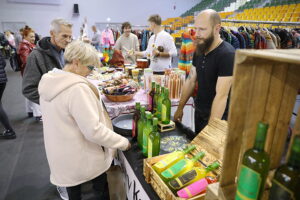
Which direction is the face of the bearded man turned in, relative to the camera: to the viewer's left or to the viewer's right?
to the viewer's left

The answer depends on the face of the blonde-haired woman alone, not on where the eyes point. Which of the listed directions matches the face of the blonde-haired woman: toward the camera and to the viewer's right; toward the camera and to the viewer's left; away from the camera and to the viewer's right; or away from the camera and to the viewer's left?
away from the camera and to the viewer's right

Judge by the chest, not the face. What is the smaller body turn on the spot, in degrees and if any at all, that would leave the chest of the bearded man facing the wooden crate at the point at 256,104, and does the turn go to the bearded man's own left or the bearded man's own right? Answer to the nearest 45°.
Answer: approximately 45° to the bearded man's own left

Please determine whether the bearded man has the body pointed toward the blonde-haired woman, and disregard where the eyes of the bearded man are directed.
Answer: yes

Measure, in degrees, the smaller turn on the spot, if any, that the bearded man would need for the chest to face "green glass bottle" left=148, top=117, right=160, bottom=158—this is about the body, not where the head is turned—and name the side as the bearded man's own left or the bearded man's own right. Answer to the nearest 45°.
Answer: approximately 45° to the bearded man's own left

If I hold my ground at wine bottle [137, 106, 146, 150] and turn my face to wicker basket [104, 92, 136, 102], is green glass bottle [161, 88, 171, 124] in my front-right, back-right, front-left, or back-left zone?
front-right

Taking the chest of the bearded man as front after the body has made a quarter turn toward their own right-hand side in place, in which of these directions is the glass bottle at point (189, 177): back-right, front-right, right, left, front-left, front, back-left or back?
back-left

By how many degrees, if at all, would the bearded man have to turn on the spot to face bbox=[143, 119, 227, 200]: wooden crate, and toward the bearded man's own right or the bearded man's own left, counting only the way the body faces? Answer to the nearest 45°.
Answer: approximately 45° to the bearded man's own left

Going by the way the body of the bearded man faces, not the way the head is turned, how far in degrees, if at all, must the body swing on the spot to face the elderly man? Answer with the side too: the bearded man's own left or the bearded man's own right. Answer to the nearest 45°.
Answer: approximately 45° to the bearded man's own right

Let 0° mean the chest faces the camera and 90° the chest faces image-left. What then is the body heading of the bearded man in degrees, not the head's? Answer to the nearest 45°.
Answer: approximately 45°

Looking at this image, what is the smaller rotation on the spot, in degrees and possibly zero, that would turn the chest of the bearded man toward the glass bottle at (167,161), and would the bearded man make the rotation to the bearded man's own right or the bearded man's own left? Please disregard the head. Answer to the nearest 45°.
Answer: approximately 45° to the bearded man's own left

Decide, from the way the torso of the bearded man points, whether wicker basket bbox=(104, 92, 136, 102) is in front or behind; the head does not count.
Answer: in front

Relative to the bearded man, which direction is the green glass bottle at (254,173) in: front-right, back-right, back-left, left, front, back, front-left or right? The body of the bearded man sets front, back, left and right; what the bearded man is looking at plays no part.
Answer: front-left
